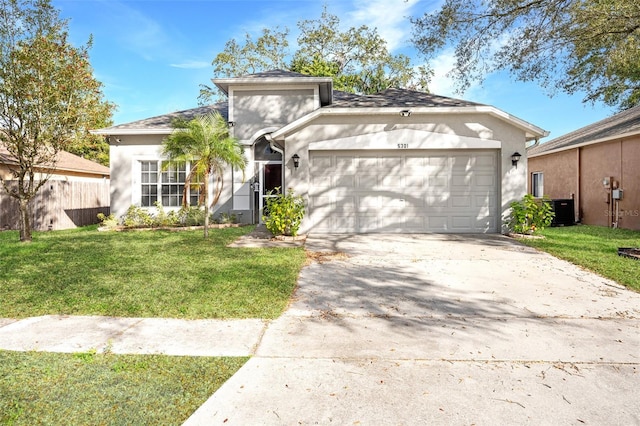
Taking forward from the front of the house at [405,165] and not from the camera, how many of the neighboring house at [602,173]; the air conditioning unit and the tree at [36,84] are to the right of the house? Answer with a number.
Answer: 1

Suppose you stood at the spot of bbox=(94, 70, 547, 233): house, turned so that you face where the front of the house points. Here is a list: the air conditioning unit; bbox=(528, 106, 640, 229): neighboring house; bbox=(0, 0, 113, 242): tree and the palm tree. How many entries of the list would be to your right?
2

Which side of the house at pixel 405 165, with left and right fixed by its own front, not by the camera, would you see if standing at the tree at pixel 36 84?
right

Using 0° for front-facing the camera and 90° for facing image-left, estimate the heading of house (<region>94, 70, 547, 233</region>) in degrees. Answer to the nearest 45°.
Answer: approximately 0°

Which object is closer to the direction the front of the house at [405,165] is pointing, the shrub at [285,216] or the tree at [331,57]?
the shrub

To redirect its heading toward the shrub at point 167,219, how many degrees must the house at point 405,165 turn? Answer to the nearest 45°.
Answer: approximately 90° to its right

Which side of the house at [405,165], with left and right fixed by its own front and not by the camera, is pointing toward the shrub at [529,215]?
left

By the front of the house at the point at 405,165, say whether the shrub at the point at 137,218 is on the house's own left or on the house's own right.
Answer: on the house's own right

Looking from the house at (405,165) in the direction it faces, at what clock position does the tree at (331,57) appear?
The tree is roughly at 6 o'clock from the house.

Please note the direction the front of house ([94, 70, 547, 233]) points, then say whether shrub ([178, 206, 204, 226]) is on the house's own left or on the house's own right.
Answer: on the house's own right
